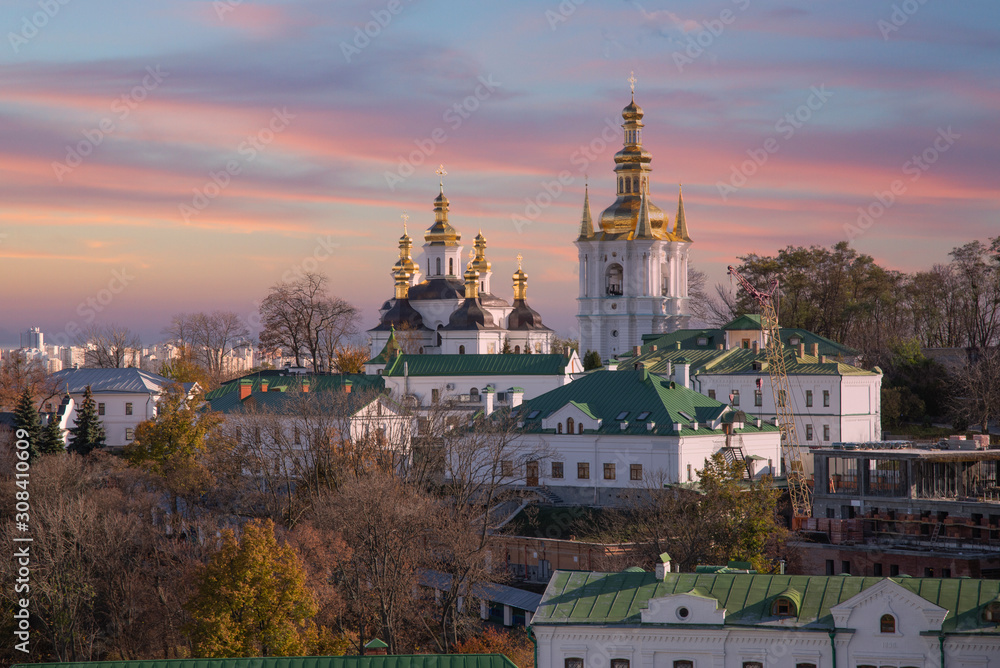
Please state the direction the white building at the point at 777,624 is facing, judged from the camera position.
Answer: facing the viewer

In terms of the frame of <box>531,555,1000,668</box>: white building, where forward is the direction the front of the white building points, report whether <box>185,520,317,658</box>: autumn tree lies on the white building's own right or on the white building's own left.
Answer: on the white building's own right
